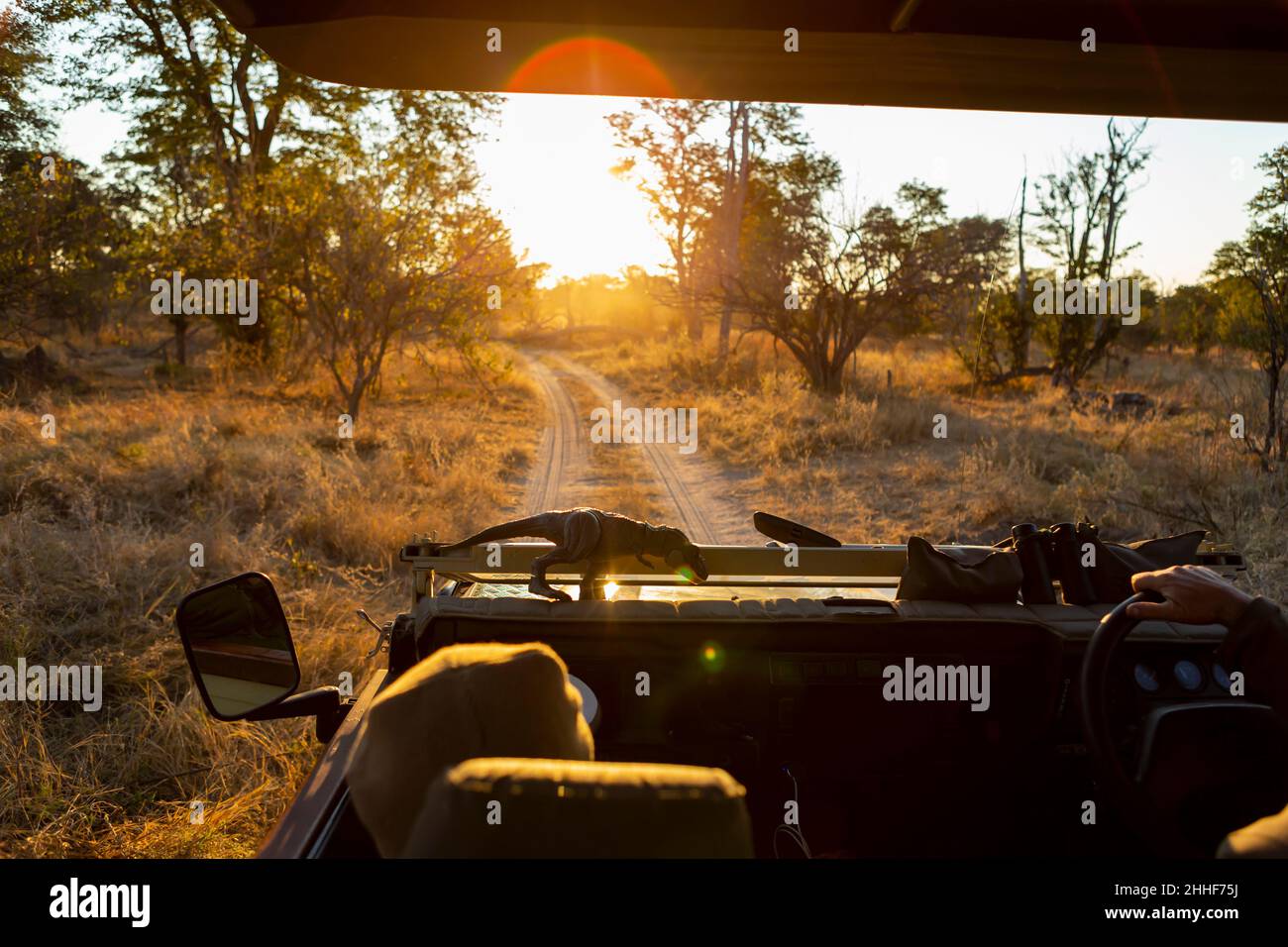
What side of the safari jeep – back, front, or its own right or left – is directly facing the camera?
back

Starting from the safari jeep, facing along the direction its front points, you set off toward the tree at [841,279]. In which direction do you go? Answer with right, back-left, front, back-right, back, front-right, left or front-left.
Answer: front

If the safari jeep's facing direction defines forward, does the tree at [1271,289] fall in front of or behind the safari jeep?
in front

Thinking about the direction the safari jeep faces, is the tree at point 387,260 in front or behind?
in front

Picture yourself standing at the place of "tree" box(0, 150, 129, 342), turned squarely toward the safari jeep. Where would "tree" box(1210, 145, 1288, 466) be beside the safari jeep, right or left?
left

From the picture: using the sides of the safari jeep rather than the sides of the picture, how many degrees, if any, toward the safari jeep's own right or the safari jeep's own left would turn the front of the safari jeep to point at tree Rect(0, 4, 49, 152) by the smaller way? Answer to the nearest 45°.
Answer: approximately 45° to the safari jeep's own left
